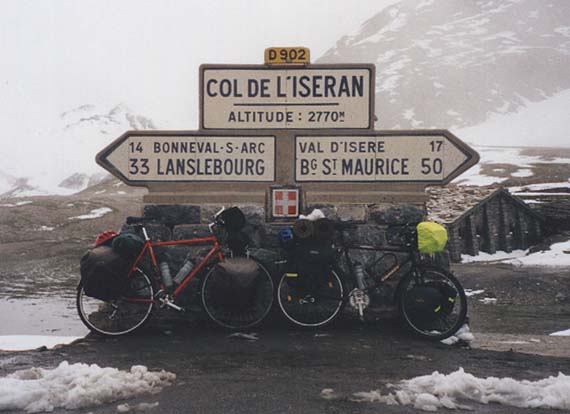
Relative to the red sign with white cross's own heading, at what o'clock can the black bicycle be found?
The black bicycle is roughly at 10 o'clock from the red sign with white cross.

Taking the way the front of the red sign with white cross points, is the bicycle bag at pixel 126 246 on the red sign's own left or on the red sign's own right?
on the red sign's own right

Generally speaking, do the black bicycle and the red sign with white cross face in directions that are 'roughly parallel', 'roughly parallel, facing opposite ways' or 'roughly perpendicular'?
roughly perpendicular

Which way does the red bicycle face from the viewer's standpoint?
to the viewer's right

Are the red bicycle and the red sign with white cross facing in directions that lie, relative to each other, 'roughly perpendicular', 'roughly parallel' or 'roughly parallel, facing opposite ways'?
roughly perpendicular
